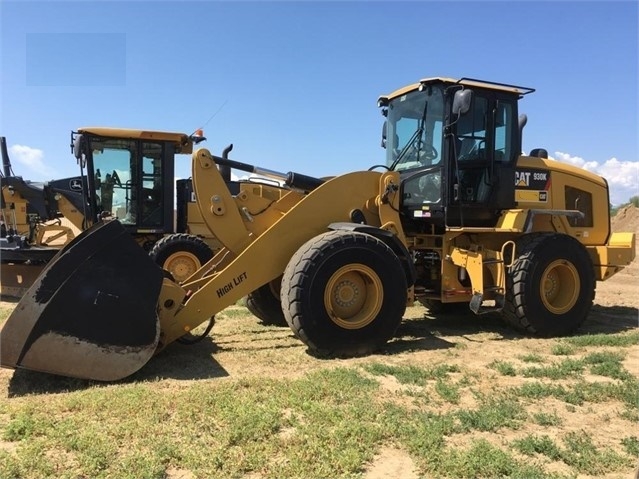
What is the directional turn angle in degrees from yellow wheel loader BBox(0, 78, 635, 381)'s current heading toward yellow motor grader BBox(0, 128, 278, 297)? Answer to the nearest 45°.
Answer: approximately 90° to its right

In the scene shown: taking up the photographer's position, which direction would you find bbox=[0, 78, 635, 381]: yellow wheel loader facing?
facing the viewer and to the left of the viewer
